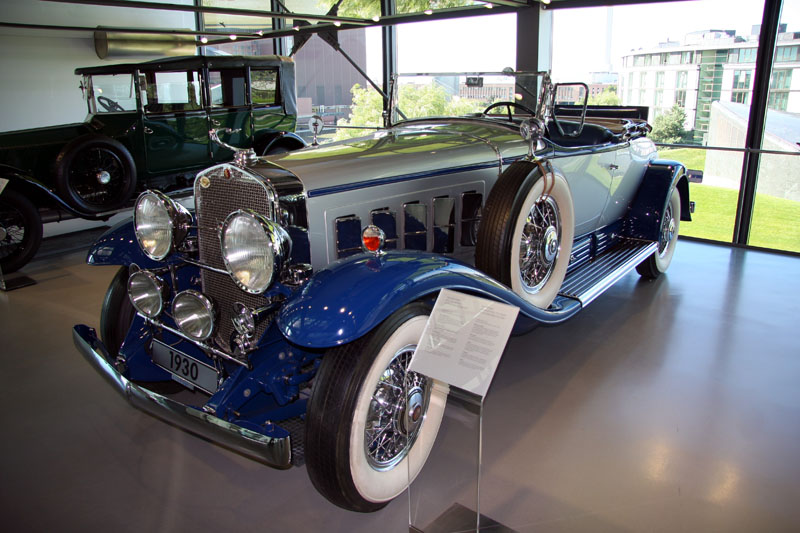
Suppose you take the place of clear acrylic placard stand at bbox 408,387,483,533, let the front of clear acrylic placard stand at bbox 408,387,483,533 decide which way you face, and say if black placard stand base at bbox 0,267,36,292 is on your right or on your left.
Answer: on your right

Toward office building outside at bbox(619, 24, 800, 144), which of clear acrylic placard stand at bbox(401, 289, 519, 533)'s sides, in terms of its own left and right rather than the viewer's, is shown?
back

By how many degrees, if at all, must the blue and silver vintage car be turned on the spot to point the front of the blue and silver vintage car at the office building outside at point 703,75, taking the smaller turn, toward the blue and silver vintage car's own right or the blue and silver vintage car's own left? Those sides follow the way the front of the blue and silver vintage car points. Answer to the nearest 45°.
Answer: approximately 180°

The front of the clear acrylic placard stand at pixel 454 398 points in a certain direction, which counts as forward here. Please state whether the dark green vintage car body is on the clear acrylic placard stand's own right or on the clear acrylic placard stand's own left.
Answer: on the clear acrylic placard stand's own right

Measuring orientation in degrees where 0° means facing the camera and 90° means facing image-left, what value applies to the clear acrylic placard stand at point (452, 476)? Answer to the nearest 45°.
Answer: approximately 45°

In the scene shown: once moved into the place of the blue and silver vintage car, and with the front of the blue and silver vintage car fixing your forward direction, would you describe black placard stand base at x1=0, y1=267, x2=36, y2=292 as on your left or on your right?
on your right
